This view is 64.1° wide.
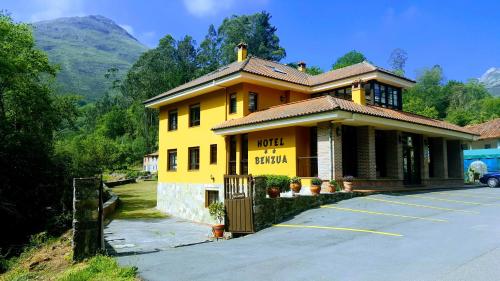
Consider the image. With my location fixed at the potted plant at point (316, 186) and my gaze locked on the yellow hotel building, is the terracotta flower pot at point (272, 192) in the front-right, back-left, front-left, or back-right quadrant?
back-left

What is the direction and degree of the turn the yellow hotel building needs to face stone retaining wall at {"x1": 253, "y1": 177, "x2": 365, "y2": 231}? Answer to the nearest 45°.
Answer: approximately 45° to its right

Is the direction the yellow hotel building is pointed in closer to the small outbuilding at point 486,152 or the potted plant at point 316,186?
the potted plant

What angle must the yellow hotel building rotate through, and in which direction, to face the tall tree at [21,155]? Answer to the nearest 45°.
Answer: approximately 90° to its right

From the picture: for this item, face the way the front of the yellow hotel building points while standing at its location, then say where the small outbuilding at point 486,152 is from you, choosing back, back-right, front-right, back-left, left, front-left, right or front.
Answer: left

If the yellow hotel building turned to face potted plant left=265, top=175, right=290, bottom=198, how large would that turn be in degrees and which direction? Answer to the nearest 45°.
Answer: approximately 45° to its right

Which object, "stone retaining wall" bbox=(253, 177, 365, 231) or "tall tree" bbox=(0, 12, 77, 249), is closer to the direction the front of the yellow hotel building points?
the stone retaining wall
